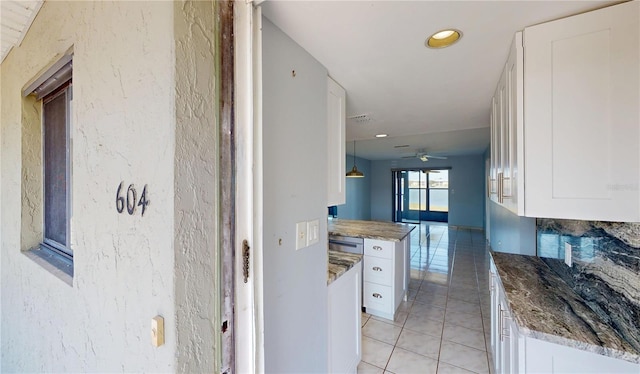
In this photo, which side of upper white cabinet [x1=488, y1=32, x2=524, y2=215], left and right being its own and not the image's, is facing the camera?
left

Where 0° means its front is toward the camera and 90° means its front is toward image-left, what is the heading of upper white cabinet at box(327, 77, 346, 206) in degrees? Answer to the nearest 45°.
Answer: approximately 270°

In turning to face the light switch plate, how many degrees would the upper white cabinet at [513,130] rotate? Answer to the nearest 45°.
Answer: approximately 45° to its left

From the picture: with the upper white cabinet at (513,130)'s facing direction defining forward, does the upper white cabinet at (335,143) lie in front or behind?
in front

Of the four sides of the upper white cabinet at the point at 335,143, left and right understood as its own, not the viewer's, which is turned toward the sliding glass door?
left

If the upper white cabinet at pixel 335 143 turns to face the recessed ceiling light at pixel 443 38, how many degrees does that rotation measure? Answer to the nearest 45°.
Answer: approximately 45° to its right

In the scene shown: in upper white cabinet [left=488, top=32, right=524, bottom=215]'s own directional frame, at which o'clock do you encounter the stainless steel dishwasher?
The stainless steel dishwasher is roughly at 1 o'clock from the upper white cabinet.

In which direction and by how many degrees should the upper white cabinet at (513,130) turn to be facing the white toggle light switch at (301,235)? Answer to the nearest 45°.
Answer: approximately 45° to its left

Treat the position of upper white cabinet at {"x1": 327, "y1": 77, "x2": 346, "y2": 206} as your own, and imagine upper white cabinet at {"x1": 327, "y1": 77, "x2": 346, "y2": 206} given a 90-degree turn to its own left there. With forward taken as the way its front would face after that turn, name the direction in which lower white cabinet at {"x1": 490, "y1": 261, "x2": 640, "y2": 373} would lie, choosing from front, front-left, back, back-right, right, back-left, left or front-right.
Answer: back-right

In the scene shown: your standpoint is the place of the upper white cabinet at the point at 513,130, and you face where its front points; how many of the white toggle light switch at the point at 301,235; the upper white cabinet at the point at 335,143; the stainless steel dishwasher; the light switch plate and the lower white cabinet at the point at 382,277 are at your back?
0

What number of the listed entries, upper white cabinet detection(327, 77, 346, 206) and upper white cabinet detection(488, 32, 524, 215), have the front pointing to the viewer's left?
1
